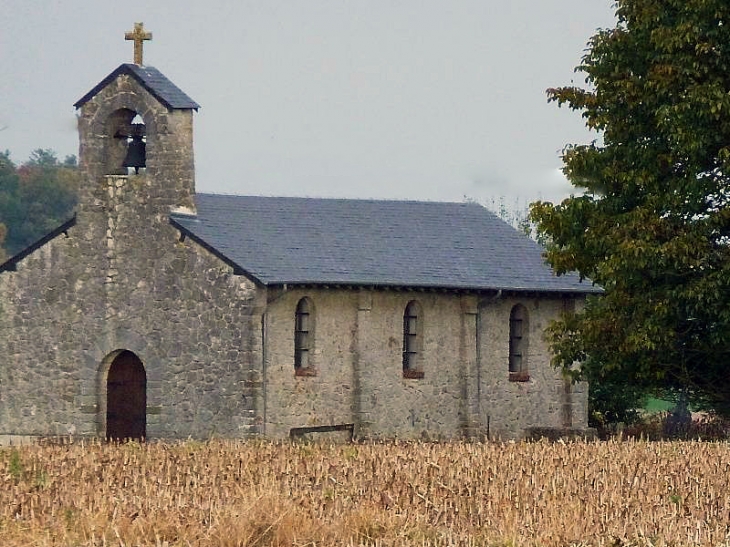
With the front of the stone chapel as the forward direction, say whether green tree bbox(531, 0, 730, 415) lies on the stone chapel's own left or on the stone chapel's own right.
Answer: on the stone chapel's own left

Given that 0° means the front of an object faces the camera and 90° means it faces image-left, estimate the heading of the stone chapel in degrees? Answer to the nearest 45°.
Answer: approximately 45°
